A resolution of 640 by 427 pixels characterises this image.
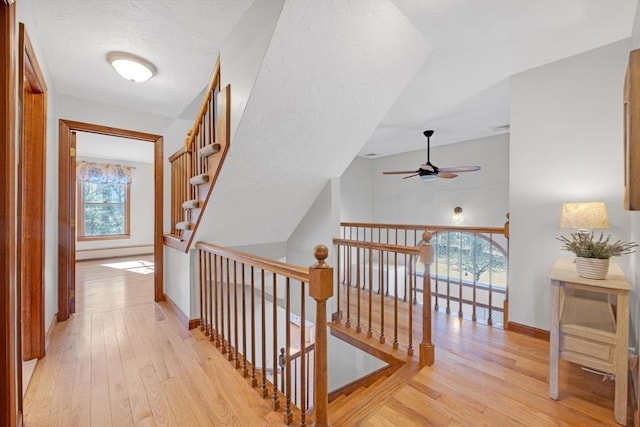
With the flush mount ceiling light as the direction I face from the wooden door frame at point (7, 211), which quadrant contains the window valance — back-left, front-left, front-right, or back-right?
front-left

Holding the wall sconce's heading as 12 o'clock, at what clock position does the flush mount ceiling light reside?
The flush mount ceiling light is roughly at 1 o'clock from the wall sconce.

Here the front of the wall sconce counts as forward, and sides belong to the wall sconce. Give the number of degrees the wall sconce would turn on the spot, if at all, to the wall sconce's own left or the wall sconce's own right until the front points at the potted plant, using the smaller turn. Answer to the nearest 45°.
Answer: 0° — it already faces it

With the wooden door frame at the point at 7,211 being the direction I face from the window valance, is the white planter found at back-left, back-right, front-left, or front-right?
front-left

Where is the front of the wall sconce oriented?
toward the camera

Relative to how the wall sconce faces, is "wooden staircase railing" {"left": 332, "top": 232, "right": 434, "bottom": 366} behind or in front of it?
in front

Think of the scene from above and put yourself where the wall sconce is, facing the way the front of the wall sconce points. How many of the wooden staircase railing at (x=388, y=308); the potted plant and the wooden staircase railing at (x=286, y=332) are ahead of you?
3

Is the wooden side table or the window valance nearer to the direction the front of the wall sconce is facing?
the wooden side table

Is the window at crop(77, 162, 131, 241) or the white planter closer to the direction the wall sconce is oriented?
the white planter

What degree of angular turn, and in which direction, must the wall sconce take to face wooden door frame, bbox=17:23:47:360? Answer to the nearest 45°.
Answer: approximately 45° to its right

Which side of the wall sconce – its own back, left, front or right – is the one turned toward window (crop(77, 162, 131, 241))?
right

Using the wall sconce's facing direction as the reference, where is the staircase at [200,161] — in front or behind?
in front

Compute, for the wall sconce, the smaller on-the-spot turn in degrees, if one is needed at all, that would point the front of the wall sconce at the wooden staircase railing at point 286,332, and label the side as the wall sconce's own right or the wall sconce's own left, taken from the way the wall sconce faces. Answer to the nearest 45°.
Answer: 0° — it already faces it

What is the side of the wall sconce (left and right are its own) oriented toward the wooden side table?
front

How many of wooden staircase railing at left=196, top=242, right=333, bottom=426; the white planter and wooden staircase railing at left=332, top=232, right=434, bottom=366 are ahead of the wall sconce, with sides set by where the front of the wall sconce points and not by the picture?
3
